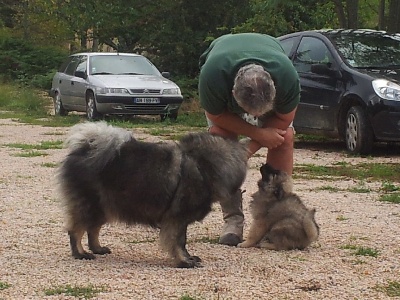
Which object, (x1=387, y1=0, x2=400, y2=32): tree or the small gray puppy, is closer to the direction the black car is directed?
the small gray puppy

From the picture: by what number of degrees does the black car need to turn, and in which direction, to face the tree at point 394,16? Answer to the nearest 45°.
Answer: approximately 135° to its left

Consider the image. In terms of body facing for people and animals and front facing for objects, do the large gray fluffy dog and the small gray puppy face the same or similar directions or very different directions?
very different directions

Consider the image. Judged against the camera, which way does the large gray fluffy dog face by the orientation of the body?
to the viewer's right

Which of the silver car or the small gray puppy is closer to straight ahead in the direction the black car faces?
the small gray puppy

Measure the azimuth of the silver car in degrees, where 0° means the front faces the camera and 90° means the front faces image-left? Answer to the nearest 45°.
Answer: approximately 315°

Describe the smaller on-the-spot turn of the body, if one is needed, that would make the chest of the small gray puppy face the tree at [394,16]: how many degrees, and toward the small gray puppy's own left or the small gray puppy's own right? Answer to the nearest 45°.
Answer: approximately 90° to the small gray puppy's own right

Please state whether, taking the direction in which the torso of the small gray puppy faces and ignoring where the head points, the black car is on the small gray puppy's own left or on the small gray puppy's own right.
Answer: on the small gray puppy's own right

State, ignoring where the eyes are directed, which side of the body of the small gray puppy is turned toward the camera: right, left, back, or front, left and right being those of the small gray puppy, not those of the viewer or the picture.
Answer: left

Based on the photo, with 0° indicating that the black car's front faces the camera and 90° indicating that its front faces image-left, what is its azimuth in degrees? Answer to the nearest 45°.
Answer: approximately 315°
